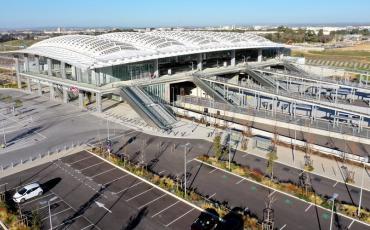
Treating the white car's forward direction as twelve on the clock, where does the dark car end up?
The dark car is roughly at 9 o'clock from the white car.

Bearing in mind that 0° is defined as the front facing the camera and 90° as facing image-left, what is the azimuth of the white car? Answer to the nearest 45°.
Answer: approximately 45°
